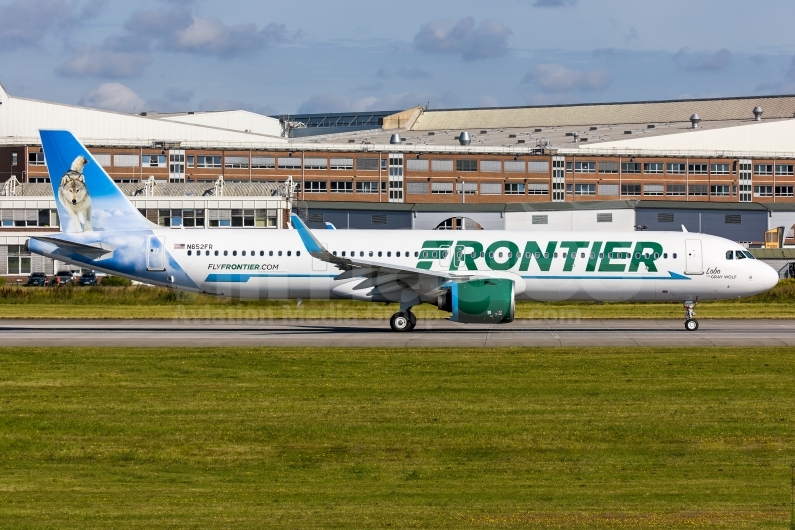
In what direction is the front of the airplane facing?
to the viewer's right
